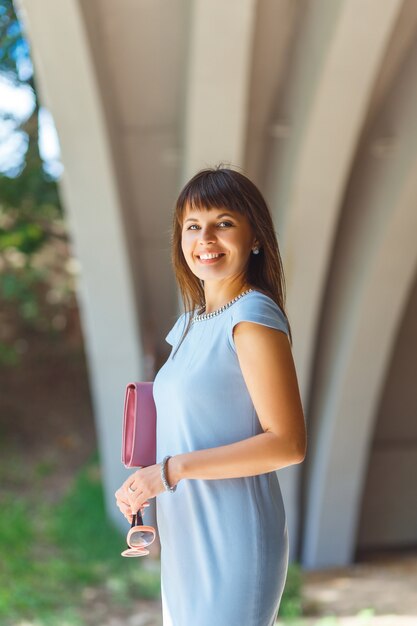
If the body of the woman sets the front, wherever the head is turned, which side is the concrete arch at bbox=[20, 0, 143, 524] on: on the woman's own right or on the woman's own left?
on the woman's own right

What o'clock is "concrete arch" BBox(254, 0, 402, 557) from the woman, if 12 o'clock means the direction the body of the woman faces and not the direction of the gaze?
The concrete arch is roughly at 5 o'clock from the woman.

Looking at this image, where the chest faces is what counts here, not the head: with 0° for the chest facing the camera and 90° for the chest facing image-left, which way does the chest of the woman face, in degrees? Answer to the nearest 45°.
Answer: approximately 45°

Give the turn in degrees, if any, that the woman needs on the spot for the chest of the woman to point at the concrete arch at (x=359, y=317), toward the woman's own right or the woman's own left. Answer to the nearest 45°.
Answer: approximately 135° to the woman's own right
